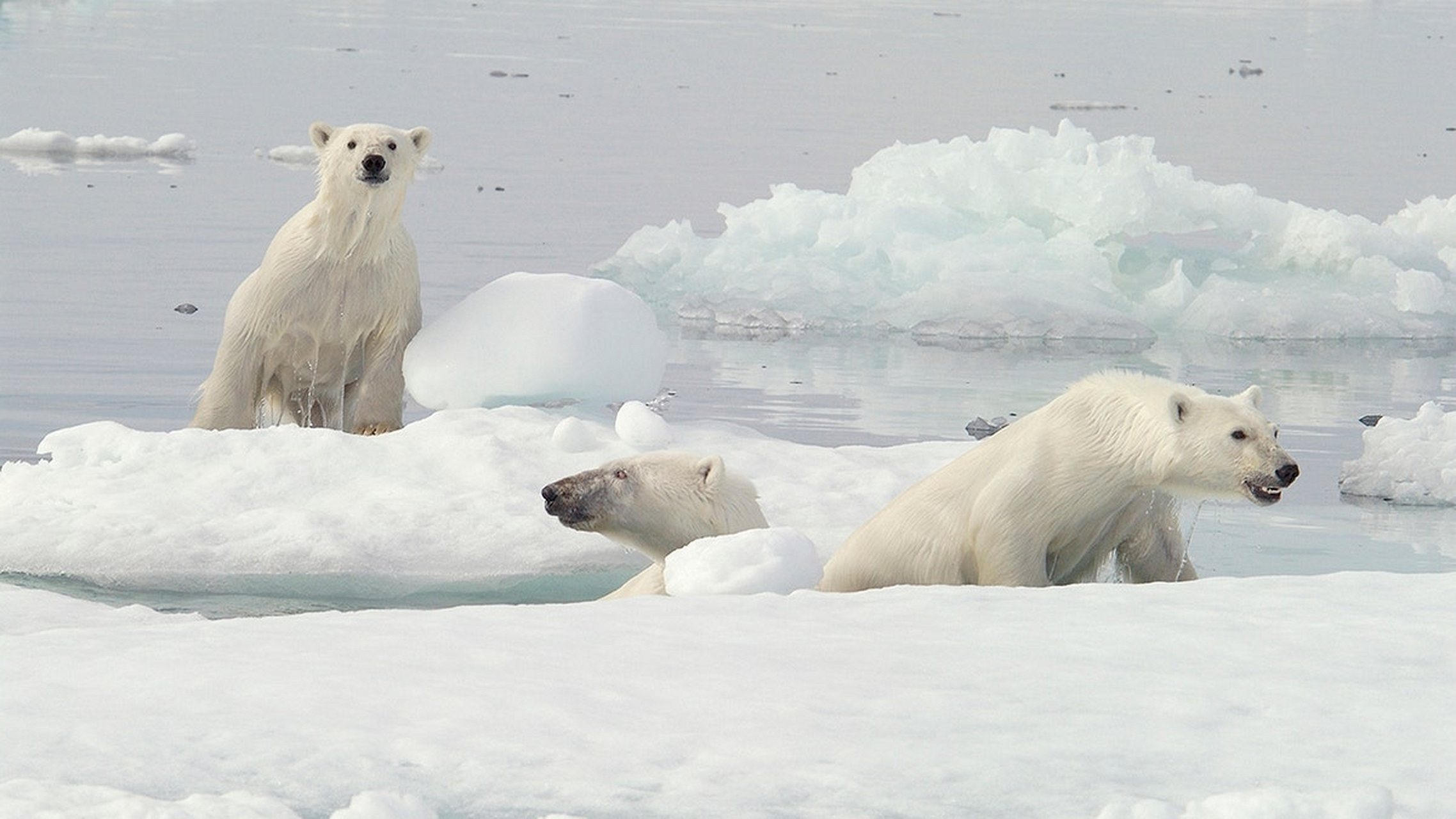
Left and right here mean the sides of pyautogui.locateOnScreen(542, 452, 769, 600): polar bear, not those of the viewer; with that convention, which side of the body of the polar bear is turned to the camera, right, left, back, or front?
left

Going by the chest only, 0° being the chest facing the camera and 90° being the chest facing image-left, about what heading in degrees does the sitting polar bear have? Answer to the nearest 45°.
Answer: approximately 0°

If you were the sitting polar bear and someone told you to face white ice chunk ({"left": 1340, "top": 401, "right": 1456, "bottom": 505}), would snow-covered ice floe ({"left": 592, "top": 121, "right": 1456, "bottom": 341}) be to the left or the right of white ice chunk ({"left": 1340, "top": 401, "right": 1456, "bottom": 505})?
left

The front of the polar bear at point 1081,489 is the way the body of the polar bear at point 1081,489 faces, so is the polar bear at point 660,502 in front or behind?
behind

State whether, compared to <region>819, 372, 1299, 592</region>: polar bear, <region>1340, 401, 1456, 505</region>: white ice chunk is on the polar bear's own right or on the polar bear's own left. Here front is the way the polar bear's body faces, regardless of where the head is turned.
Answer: on the polar bear's own left

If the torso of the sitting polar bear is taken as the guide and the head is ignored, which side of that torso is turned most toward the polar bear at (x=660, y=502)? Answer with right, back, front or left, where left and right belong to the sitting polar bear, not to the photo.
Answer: front

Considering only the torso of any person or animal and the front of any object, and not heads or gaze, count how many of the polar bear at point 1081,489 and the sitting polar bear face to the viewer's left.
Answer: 0

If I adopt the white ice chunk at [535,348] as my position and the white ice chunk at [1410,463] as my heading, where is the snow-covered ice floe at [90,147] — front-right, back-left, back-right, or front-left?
back-left

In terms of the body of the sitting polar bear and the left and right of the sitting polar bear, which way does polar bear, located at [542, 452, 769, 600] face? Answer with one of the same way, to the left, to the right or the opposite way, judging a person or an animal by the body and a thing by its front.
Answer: to the right

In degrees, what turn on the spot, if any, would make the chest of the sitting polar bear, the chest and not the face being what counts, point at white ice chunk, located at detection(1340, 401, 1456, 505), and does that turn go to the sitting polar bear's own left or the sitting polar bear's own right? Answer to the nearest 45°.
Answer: approximately 90° to the sitting polar bear's own left

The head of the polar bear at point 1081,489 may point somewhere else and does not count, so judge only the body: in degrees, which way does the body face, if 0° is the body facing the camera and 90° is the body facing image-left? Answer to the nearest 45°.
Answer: approximately 315°

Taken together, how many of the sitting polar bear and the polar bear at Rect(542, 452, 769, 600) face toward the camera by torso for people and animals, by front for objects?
1
